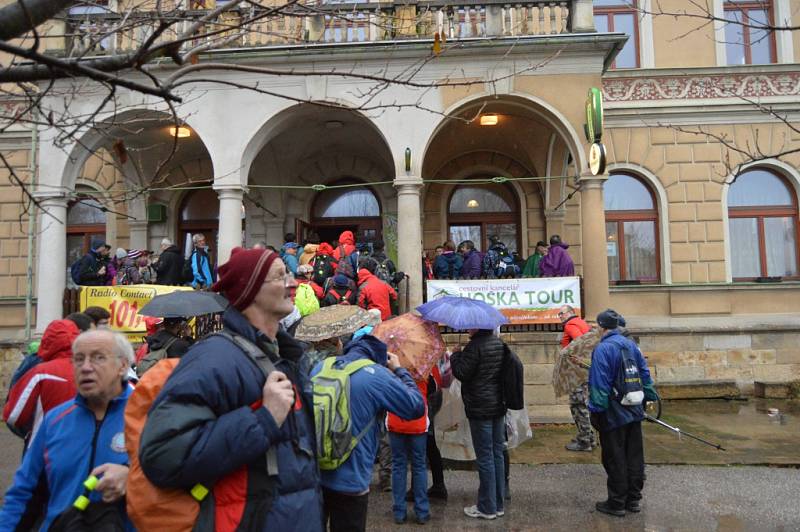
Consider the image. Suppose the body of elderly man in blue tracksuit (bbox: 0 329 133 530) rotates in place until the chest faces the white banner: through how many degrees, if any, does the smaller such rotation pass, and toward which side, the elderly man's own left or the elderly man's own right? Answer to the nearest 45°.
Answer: approximately 135° to the elderly man's own left

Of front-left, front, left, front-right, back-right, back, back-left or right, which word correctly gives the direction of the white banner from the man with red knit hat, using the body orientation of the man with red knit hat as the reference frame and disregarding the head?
front-left

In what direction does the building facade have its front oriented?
toward the camera

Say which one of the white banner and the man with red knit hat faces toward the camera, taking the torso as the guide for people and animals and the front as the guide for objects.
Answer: the white banner

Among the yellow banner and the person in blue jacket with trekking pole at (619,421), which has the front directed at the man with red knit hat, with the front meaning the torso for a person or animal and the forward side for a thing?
the yellow banner

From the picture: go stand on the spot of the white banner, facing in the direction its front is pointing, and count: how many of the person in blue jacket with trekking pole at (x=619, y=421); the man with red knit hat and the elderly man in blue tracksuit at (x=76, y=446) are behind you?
0

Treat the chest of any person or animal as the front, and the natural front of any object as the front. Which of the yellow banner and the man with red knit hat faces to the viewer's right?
the man with red knit hat

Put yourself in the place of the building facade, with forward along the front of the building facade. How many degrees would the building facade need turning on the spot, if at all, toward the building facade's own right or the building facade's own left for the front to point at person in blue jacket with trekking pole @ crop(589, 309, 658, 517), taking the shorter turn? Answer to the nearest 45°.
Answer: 0° — it already faces them

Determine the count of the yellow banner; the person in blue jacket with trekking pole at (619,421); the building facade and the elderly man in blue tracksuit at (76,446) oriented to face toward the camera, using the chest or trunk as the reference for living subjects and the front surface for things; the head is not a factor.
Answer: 3

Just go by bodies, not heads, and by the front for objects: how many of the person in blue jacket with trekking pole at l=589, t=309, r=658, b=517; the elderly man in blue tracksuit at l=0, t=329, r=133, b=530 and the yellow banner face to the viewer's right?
0

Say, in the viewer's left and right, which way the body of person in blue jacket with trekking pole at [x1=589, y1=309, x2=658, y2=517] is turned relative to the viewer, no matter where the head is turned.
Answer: facing away from the viewer and to the left of the viewer

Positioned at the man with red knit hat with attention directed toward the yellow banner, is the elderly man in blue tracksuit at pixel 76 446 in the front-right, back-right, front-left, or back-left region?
front-left

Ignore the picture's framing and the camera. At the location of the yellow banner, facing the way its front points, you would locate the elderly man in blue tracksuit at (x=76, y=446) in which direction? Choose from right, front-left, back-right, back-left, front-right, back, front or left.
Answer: front

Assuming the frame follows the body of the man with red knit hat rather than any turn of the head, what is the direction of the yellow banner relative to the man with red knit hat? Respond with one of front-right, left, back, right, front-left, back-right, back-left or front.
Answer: left

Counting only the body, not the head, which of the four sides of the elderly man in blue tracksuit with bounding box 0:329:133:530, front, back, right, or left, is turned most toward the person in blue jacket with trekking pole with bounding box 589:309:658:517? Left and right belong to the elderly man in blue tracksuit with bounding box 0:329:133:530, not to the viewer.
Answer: left

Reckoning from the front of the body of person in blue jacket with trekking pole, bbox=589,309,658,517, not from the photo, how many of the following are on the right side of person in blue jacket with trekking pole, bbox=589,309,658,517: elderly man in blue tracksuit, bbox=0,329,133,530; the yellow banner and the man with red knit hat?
0

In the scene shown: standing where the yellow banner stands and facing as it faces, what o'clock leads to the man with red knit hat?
The man with red knit hat is roughly at 12 o'clock from the yellow banner.

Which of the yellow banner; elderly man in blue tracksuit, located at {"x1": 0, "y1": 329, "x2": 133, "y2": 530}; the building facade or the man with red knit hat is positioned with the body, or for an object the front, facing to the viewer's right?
the man with red knit hat

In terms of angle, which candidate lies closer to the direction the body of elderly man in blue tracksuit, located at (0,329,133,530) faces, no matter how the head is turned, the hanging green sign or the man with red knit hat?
the man with red knit hat

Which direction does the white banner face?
toward the camera

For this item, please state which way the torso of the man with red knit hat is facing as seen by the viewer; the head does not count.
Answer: to the viewer's right

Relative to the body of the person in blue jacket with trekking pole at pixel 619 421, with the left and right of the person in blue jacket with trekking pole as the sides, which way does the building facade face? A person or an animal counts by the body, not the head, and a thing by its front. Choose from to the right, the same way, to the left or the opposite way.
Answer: the opposite way
